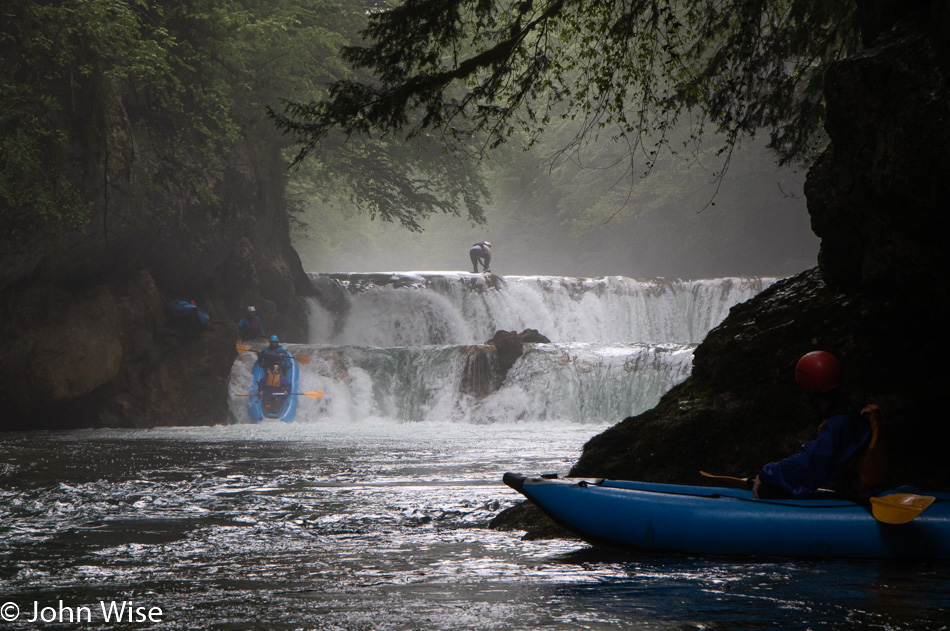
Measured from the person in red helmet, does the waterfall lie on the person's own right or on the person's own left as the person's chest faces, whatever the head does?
on the person's own right

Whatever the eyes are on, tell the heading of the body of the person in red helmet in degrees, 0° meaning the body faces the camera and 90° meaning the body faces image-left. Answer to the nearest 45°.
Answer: approximately 90°

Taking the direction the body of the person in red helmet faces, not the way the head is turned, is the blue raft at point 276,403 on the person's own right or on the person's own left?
on the person's own right

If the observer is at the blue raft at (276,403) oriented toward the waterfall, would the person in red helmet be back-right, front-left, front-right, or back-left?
back-right
